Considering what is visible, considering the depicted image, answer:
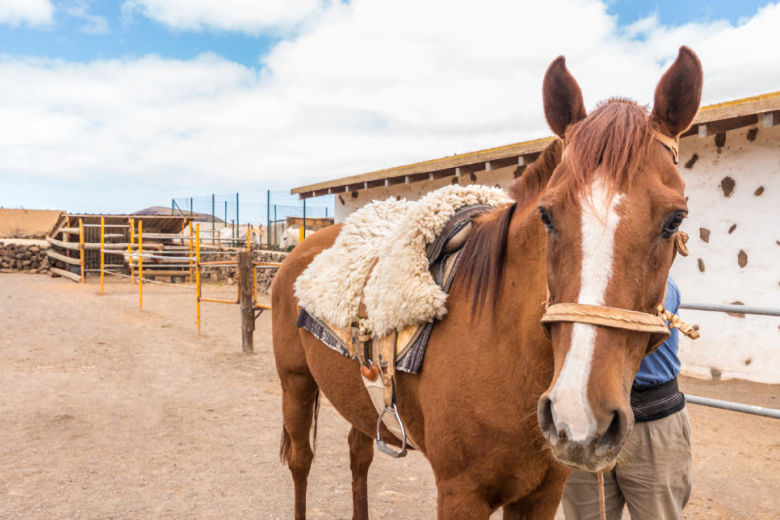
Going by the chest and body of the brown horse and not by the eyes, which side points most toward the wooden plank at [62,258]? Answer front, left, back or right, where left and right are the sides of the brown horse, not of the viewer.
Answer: back

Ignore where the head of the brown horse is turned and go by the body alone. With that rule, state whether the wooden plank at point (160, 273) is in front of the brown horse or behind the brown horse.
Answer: behind

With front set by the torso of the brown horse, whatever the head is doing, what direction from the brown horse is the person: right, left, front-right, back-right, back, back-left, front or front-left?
left

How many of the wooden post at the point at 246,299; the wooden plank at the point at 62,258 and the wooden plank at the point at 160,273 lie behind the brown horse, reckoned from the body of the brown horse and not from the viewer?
3

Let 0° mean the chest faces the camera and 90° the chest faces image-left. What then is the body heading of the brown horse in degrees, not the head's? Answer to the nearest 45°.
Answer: approximately 315°

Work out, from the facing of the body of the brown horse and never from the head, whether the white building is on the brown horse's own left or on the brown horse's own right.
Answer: on the brown horse's own left

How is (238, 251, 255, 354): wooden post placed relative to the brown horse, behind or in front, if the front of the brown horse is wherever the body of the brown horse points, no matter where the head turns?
behind

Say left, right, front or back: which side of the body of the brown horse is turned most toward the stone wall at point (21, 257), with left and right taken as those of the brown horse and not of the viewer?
back
